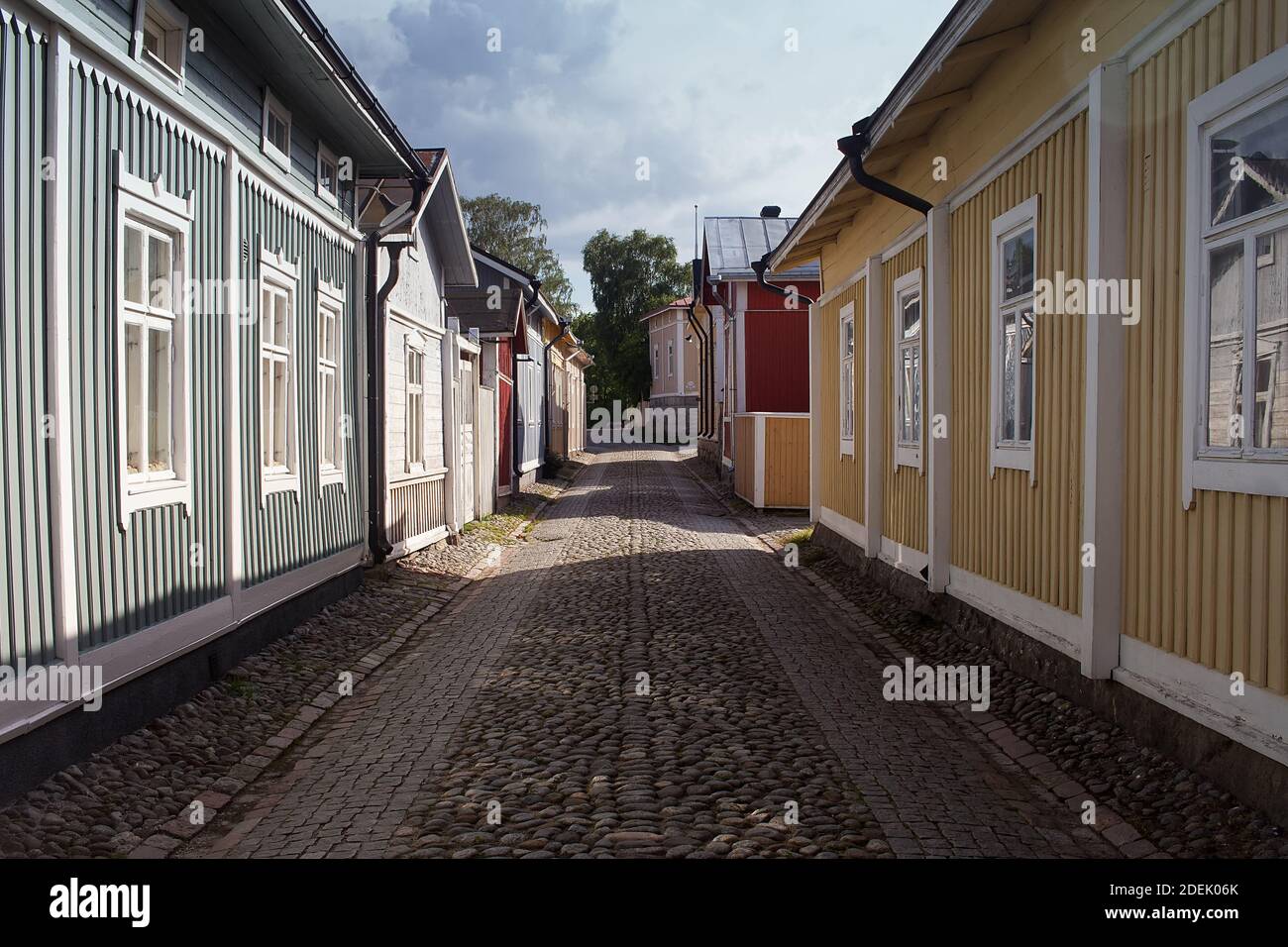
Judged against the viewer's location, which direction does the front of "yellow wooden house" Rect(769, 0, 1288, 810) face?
facing the viewer and to the left of the viewer
